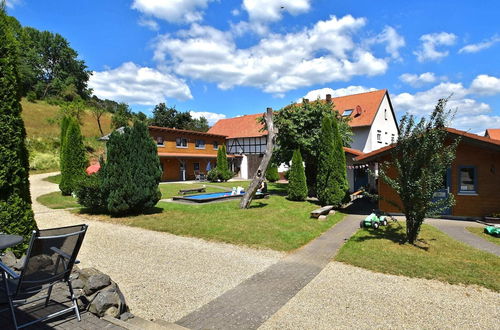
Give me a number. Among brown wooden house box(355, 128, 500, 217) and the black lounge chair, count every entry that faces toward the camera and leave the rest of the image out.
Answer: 1

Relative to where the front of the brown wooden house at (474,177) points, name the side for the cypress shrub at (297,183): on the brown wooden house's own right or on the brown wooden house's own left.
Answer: on the brown wooden house's own right

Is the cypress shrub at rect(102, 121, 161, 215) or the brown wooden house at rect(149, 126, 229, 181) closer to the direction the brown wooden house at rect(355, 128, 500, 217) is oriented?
the cypress shrub

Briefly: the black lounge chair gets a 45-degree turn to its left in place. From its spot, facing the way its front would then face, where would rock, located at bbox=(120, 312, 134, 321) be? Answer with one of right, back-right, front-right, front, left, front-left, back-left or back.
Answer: back

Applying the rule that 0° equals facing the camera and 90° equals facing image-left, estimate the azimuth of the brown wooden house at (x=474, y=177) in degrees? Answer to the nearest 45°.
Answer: approximately 0°
